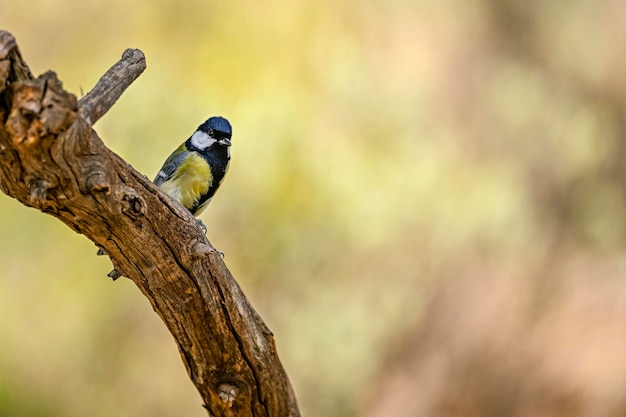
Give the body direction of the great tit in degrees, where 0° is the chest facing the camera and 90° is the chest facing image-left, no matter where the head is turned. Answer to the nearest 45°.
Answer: approximately 315°
